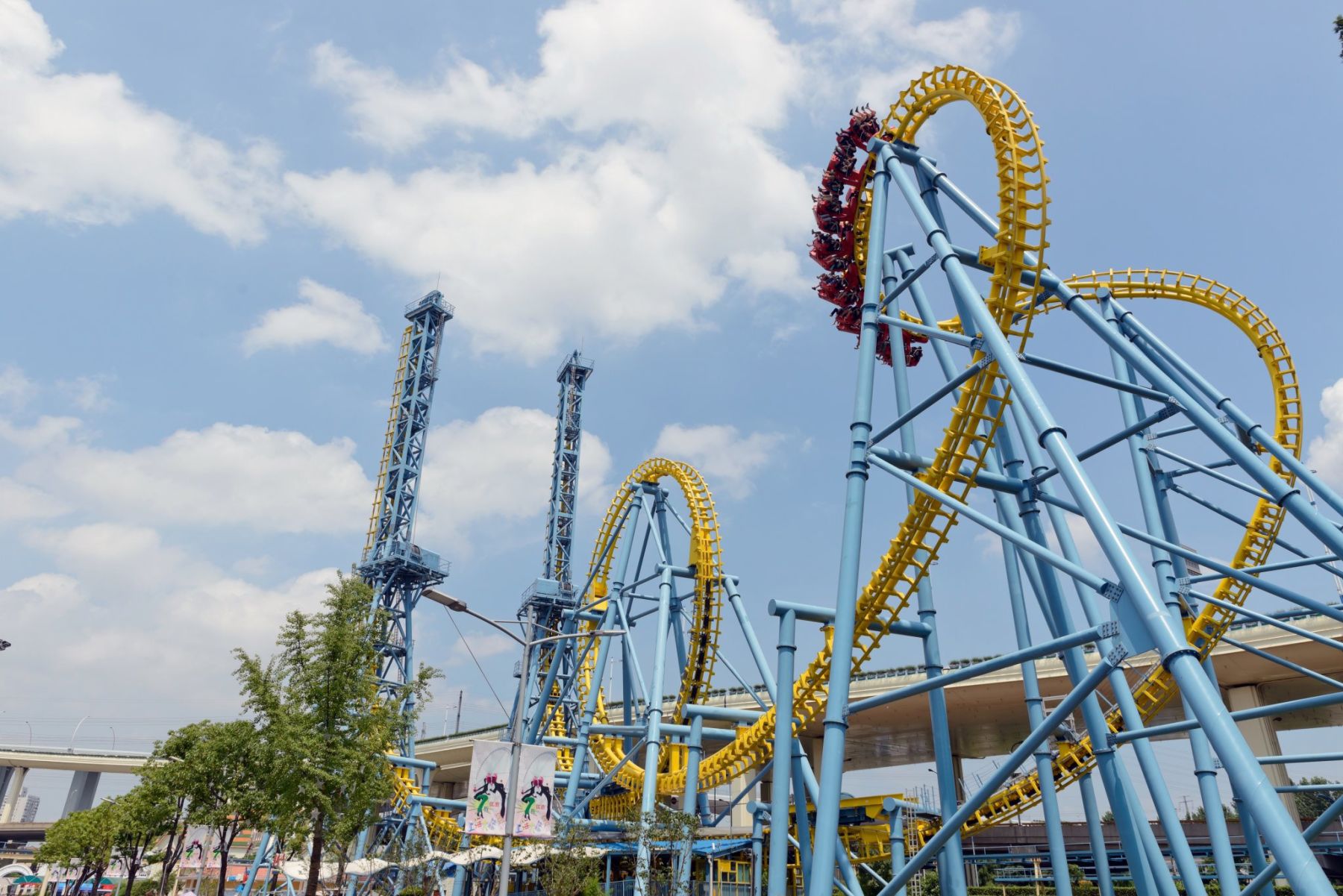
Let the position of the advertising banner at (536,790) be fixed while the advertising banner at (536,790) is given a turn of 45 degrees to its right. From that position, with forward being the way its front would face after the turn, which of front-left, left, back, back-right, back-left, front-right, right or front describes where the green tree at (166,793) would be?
right

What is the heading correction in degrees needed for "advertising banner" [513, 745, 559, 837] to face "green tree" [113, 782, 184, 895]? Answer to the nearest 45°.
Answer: approximately 135° to its right

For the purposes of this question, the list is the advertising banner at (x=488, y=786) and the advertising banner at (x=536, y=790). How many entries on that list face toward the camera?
2

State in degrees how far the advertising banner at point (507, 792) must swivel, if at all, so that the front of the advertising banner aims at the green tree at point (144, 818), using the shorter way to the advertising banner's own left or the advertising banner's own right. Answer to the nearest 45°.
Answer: approximately 135° to the advertising banner's own right

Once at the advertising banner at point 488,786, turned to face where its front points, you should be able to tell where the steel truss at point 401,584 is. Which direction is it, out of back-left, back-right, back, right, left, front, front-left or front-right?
back

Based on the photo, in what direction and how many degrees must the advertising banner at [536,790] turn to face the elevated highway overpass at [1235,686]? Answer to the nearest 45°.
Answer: approximately 135° to its left

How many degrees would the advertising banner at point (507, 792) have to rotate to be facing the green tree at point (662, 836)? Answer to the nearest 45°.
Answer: approximately 135° to its left

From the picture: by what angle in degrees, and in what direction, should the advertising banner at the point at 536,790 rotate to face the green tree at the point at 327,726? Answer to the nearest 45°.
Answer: approximately 135° to its right

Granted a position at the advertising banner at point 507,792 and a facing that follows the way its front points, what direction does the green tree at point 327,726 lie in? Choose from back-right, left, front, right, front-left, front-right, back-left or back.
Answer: back-right

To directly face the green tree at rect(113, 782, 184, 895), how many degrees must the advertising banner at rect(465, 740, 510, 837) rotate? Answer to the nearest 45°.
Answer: approximately 135° to its right

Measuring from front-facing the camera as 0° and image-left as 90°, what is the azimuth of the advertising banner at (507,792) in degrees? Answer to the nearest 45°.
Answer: approximately 0°

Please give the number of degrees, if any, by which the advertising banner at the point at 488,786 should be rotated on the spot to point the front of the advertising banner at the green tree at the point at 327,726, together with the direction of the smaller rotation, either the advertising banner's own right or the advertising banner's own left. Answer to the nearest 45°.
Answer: approximately 135° to the advertising banner's own right
